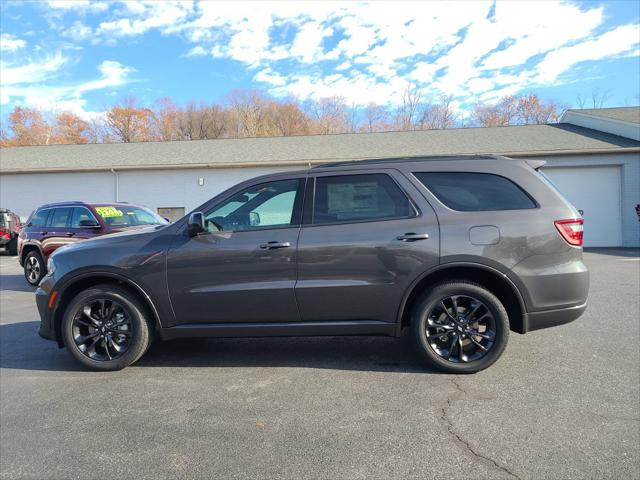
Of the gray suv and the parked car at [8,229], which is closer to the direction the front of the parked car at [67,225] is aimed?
the gray suv

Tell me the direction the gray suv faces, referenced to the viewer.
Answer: facing to the left of the viewer

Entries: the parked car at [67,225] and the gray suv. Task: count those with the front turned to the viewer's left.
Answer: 1

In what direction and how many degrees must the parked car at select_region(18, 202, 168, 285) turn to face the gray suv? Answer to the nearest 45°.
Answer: approximately 45° to its right

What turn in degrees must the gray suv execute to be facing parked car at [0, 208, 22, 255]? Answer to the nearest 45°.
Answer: approximately 45° to its right

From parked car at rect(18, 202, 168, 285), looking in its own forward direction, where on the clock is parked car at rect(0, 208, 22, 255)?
parked car at rect(0, 208, 22, 255) is roughly at 7 o'clock from parked car at rect(18, 202, 168, 285).

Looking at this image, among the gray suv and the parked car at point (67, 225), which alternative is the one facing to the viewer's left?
the gray suv
